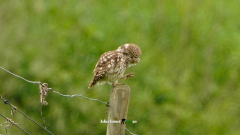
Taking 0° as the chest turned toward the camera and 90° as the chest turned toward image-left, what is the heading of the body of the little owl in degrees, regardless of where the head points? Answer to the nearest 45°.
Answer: approximately 270°
